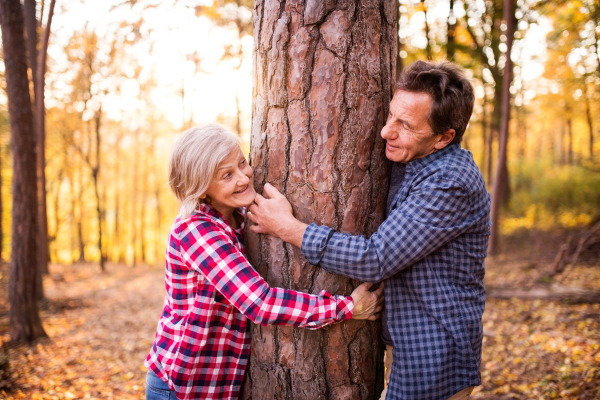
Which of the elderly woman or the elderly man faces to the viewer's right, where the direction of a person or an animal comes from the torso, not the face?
the elderly woman

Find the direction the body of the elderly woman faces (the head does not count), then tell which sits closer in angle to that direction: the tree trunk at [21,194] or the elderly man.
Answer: the elderly man

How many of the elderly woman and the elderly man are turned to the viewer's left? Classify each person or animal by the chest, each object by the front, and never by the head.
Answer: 1

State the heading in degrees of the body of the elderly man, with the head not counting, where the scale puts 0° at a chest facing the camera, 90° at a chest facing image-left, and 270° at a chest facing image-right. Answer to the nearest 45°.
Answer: approximately 90°

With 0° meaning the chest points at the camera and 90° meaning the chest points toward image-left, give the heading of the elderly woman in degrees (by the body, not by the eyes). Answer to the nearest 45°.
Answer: approximately 270°

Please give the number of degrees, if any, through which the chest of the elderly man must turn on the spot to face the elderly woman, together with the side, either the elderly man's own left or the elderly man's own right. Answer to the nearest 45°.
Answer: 0° — they already face them
